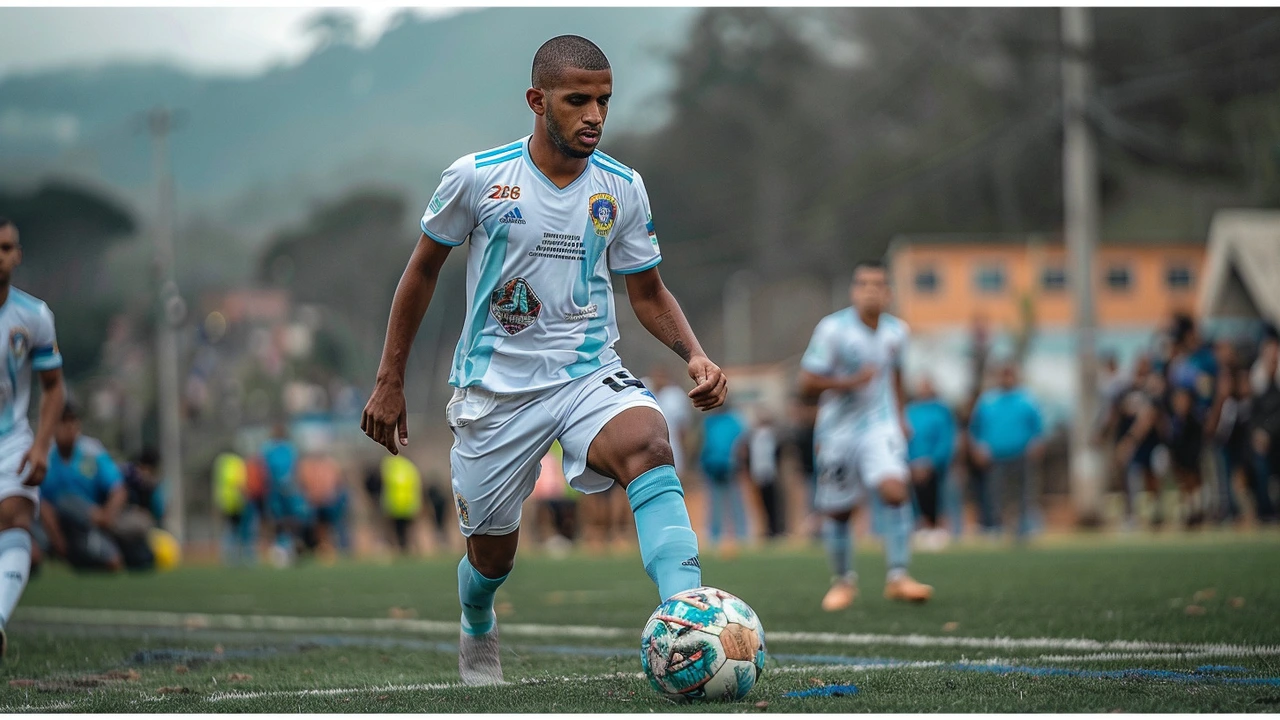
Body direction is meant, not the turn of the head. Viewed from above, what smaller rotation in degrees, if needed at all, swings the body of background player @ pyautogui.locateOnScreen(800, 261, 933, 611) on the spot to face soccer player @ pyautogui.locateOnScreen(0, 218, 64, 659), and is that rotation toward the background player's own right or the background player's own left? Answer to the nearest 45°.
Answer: approximately 90° to the background player's own right

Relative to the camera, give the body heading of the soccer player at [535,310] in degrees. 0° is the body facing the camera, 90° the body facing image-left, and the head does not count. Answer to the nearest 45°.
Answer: approximately 315°

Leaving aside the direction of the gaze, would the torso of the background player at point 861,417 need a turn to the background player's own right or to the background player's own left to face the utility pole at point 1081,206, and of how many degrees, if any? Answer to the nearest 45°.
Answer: approximately 135° to the background player's own left

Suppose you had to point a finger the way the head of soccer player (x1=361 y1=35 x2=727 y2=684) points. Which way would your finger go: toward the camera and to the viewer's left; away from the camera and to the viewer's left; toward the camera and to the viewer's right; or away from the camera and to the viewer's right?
toward the camera and to the viewer's right

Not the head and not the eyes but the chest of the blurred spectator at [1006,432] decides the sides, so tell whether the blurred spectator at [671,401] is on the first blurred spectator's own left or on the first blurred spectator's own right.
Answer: on the first blurred spectator's own right

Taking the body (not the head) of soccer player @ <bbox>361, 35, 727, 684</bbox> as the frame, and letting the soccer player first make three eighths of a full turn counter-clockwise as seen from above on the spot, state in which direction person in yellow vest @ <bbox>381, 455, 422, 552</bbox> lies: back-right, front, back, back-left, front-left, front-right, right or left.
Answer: front

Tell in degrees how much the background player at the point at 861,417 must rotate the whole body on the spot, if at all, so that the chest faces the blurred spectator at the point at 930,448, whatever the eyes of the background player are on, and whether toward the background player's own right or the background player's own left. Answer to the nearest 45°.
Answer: approximately 135° to the background player's own left

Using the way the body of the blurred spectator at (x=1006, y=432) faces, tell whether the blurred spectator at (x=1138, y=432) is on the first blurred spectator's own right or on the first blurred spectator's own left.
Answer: on the first blurred spectator's own left

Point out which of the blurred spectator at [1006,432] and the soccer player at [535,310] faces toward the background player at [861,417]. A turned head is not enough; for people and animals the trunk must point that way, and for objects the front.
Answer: the blurred spectator

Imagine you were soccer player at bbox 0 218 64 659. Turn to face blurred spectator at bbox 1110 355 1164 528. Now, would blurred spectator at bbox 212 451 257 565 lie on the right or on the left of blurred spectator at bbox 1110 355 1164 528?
left

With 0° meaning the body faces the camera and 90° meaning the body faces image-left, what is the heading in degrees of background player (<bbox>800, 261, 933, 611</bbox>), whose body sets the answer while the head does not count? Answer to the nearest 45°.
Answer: approximately 315°
